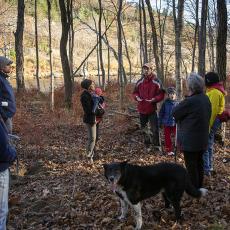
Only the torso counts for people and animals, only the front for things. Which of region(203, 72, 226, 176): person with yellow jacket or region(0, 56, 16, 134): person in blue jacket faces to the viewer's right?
the person in blue jacket

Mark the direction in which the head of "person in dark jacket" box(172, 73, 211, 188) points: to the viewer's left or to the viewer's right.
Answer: to the viewer's left

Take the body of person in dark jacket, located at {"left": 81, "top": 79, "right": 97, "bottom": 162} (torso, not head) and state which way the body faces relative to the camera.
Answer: to the viewer's right

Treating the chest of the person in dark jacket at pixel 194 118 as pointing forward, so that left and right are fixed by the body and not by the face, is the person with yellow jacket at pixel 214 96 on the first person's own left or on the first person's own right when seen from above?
on the first person's own right

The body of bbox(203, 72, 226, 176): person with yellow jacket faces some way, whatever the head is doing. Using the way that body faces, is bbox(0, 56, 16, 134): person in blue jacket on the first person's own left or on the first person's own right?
on the first person's own left

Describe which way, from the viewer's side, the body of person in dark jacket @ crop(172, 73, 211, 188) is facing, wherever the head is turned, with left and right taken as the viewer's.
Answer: facing away from the viewer and to the left of the viewer

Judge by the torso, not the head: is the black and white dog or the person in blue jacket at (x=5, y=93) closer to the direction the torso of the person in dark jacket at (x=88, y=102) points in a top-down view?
the black and white dog

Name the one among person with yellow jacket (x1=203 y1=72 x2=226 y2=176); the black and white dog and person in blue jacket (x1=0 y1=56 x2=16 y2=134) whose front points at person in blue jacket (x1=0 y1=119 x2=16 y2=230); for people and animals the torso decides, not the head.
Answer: the black and white dog

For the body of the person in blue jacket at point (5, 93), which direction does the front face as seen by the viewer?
to the viewer's right
